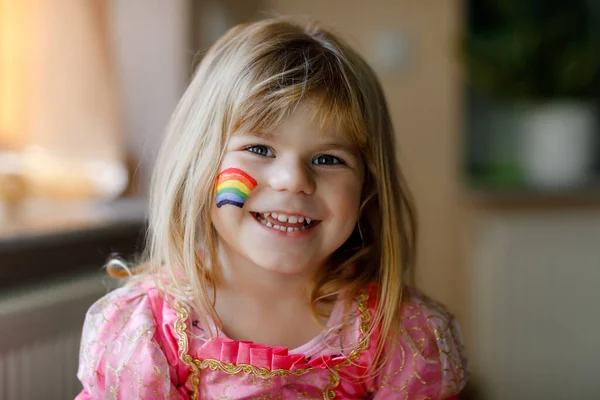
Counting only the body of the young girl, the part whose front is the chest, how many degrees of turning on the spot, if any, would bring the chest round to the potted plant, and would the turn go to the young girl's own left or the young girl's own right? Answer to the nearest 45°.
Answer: approximately 135° to the young girl's own left

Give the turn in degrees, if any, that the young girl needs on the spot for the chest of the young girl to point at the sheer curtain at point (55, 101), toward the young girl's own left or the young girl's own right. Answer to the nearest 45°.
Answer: approximately 135° to the young girl's own right

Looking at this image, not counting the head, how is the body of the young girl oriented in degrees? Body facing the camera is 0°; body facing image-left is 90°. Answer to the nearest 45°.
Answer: approximately 0°
